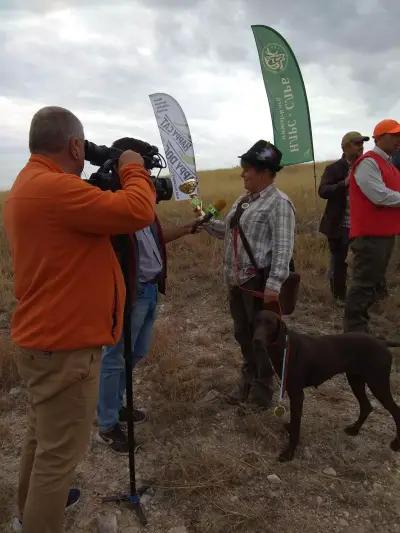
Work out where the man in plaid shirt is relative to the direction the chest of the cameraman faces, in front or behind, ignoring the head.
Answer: in front

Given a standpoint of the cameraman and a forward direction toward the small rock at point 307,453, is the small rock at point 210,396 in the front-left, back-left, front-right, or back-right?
front-left

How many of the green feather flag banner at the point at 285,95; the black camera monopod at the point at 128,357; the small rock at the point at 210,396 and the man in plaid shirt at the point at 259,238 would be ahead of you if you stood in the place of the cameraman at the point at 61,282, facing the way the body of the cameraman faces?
4

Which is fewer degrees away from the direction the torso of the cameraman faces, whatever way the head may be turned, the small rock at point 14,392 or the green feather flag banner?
the green feather flag banner

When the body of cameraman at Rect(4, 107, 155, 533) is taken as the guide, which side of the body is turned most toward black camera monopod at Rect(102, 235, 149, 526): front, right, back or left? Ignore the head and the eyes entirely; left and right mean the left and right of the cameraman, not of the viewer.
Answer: front

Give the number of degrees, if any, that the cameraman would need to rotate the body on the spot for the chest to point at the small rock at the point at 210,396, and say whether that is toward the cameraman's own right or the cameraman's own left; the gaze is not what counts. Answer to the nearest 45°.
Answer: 0° — they already face it

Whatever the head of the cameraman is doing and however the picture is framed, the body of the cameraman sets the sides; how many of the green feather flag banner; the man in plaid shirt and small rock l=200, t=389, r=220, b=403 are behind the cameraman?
0

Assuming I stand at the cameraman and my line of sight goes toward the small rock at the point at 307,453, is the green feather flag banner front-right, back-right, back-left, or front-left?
front-left

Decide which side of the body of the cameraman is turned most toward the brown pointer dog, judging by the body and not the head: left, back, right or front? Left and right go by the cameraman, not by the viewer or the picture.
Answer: front

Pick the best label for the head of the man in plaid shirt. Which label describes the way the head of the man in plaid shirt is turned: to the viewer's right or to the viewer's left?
to the viewer's left

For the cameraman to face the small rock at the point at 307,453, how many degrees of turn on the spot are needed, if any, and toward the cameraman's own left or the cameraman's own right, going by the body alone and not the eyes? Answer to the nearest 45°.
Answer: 0° — they already face it

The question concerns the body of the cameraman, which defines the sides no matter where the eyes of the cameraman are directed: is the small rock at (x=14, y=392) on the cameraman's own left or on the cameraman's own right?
on the cameraman's own left

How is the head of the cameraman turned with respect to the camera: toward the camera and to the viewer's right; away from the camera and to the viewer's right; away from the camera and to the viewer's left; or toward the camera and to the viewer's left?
away from the camera and to the viewer's right

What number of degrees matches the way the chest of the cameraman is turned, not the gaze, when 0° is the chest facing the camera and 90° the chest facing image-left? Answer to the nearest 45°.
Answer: approximately 225°
